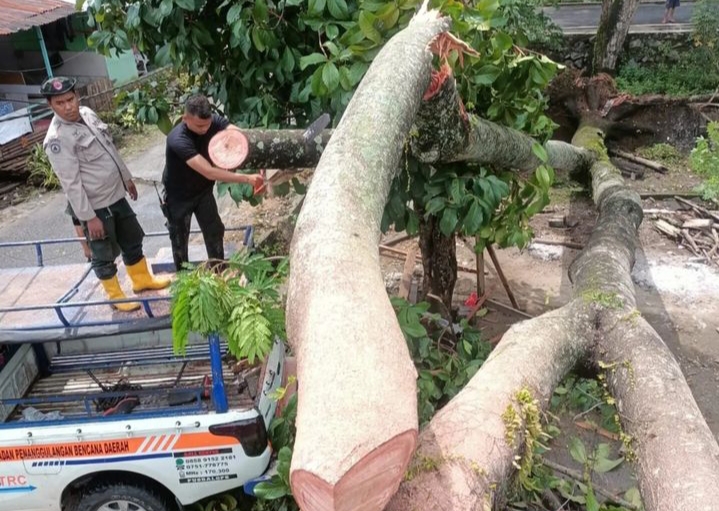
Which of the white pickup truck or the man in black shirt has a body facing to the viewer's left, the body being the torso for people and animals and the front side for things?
the white pickup truck

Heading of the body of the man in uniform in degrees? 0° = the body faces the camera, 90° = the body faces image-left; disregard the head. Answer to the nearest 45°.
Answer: approximately 315°

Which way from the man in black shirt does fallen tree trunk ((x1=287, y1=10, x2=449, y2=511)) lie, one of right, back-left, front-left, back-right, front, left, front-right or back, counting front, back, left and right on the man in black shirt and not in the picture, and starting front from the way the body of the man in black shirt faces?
front-right

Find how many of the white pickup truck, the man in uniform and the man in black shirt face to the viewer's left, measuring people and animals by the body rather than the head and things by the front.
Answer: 1

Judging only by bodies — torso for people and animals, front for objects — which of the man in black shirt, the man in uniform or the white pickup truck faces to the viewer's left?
the white pickup truck

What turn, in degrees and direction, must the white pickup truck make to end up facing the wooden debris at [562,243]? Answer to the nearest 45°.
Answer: approximately 135° to its right

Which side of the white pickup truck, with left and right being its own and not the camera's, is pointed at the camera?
left

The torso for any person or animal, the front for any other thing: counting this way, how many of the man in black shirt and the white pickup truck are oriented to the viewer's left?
1

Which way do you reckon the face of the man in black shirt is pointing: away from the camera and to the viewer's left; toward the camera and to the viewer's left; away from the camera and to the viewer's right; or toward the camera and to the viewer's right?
toward the camera and to the viewer's right
